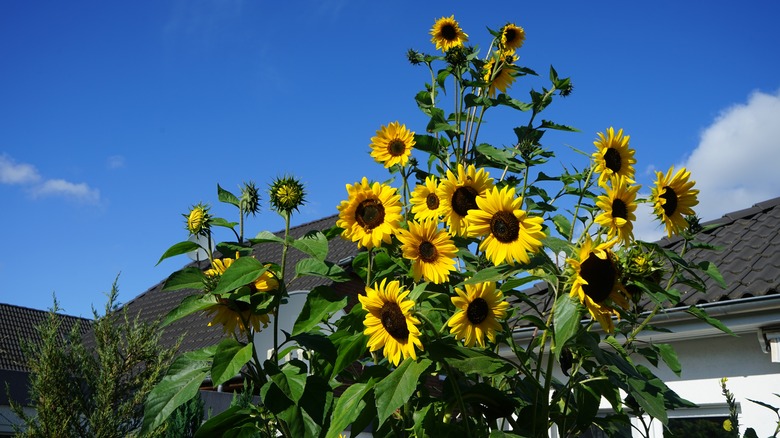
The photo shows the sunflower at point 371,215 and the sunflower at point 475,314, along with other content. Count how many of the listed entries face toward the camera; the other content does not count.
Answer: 2

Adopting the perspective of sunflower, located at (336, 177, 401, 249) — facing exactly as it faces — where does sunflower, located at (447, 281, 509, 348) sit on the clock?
sunflower, located at (447, 281, 509, 348) is roughly at 9 o'clock from sunflower, located at (336, 177, 401, 249).

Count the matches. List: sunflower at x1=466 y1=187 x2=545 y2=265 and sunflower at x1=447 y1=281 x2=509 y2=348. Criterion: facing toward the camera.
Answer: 2

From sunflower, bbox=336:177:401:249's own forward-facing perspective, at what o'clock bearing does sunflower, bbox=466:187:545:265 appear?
sunflower, bbox=466:187:545:265 is roughly at 10 o'clock from sunflower, bbox=336:177:401:249.
